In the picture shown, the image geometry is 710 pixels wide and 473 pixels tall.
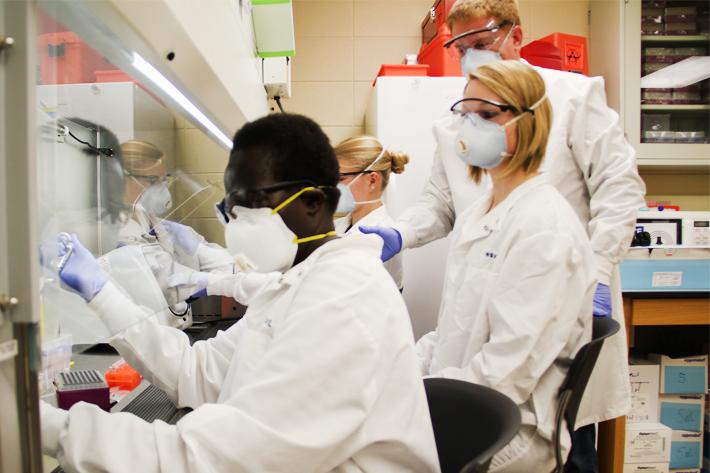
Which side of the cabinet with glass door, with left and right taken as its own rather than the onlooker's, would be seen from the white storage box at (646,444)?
front

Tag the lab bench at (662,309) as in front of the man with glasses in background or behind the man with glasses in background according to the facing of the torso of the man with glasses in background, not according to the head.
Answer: behind

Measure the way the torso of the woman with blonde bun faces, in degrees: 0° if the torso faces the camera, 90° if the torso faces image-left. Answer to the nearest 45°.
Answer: approximately 90°

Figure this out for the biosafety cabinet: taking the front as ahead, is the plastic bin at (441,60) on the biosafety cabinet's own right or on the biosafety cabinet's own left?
on the biosafety cabinet's own left

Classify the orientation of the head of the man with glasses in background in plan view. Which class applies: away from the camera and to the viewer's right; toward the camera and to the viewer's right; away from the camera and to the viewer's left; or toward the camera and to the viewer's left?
toward the camera and to the viewer's left

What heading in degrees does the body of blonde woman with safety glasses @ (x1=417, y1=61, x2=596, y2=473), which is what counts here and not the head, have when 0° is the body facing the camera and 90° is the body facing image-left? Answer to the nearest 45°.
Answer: approximately 45°

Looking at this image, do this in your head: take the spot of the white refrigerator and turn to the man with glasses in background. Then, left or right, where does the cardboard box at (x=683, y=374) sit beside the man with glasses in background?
left

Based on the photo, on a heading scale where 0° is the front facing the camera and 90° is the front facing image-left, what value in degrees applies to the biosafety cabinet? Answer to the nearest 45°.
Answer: approximately 315°
